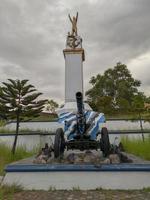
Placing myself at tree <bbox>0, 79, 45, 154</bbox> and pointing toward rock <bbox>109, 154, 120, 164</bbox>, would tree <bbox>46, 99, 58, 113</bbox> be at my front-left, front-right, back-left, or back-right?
back-left

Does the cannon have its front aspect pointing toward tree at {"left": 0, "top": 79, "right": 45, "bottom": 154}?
no
